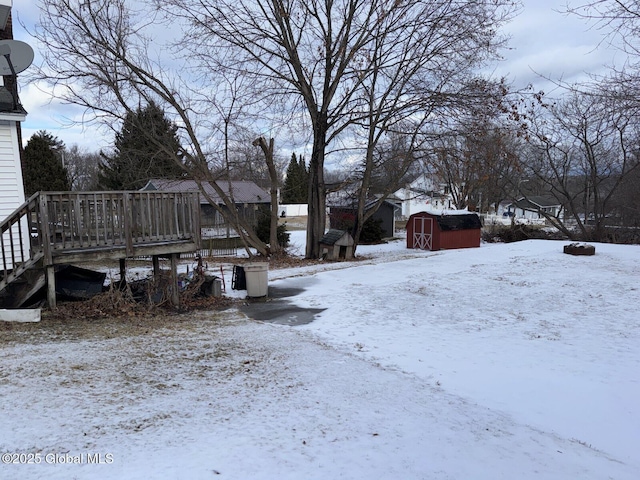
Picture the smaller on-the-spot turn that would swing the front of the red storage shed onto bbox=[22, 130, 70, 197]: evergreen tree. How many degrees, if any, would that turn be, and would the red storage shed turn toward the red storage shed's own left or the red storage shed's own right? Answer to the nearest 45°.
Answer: approximately 45° to the red storage shed's own right

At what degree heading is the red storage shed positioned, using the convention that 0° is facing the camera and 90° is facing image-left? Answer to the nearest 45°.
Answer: approximately 45°

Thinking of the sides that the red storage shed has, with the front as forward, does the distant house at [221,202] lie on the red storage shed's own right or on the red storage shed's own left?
on the red storage shed's own right

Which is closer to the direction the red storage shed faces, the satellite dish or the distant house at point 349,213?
the satellite dish

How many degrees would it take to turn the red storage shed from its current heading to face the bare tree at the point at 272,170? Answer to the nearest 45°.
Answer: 0° — it already faces it

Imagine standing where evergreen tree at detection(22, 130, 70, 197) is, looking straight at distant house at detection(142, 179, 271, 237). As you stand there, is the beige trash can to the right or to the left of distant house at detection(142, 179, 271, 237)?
right

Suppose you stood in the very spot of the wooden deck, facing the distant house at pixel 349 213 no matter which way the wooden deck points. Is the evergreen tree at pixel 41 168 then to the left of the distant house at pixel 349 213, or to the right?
left
